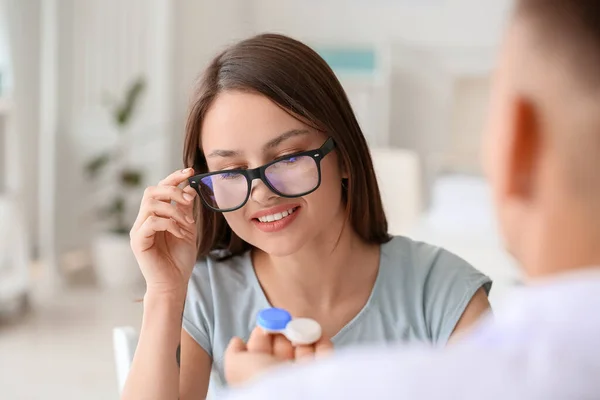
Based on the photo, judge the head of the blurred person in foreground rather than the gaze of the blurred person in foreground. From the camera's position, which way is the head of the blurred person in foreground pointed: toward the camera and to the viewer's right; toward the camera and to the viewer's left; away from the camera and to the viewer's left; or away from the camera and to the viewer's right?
away from the camera and to the viewer's left

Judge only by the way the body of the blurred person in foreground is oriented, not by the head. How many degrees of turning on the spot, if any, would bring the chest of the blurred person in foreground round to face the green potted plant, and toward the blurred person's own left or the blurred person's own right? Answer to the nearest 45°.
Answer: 0° — they already face it

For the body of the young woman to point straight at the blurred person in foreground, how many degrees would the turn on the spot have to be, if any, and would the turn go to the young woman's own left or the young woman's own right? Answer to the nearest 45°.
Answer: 0° — they already face them

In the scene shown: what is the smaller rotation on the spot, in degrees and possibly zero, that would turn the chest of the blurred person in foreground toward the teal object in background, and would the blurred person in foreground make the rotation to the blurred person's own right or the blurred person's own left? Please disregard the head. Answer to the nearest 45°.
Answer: approximately 45° to the blurred person's own right

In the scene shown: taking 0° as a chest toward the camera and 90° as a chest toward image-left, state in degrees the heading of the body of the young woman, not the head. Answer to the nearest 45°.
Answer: approximately 0°

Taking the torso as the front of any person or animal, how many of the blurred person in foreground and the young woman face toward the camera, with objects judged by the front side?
1

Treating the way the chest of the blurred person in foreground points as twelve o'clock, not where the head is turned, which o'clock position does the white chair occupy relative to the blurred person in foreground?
The white chair is roughly at 12 o'clock from the blurred person in foreground.

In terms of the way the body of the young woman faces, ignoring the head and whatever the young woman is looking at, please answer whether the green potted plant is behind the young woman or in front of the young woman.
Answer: behind

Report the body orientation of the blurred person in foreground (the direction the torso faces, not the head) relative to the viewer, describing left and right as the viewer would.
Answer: facing away from the viewer and to the left of the viewer

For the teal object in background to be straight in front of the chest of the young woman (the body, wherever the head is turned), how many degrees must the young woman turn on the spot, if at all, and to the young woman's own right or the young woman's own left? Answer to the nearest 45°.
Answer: approximately 180°

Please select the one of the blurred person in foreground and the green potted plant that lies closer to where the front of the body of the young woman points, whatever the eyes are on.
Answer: the blurred person in foreground
